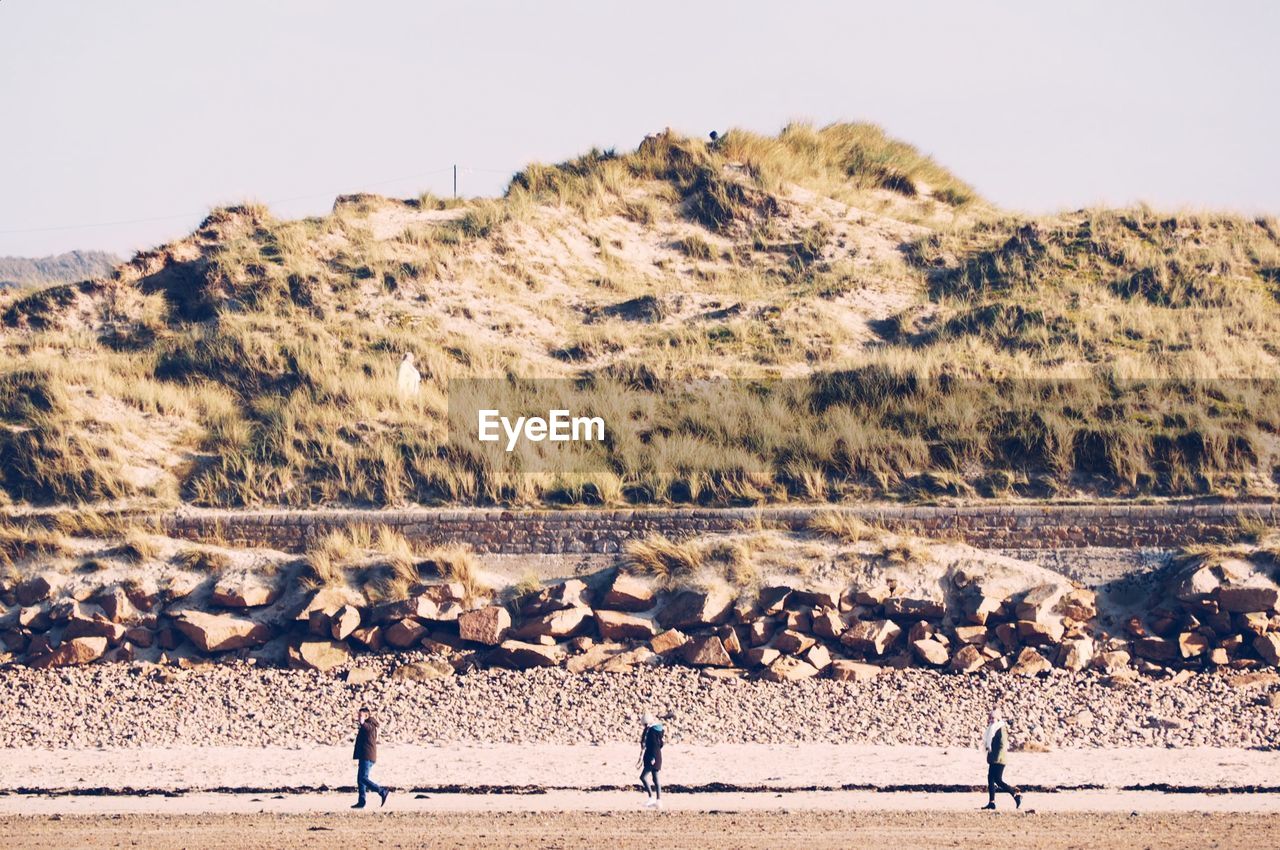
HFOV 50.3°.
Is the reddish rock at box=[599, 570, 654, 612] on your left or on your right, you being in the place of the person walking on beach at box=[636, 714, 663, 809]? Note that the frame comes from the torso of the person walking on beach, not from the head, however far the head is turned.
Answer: on your right

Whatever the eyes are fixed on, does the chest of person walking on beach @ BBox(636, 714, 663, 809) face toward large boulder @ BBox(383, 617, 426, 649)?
no

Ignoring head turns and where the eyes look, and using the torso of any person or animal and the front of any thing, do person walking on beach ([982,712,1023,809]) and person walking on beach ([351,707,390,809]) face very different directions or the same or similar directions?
same or similar directions

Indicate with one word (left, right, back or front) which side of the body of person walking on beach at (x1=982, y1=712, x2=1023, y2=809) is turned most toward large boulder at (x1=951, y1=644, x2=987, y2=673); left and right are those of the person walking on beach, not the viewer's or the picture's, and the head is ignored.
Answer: right

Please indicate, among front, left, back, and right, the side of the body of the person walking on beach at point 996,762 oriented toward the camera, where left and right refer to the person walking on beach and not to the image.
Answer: left

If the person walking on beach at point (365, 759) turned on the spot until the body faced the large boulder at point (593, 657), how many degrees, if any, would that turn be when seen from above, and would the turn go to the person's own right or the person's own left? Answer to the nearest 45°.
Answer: approximately 135° to the person's own right
